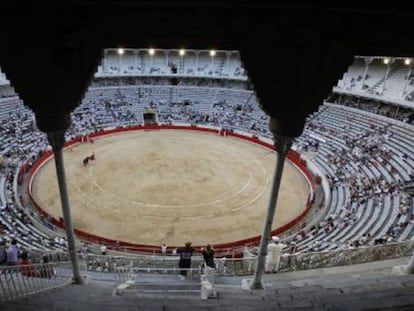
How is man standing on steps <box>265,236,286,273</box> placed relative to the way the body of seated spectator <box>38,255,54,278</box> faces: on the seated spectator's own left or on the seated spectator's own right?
on the seated spectator's own right

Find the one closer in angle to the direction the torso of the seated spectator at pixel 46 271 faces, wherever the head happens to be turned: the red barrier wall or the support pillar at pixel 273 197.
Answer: the red barrier wall

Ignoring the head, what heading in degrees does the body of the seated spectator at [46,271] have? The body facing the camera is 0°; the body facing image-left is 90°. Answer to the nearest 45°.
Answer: approximately 180°

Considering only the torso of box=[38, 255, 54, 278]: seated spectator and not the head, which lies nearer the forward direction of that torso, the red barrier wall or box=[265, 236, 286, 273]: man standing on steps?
the red barrier wall

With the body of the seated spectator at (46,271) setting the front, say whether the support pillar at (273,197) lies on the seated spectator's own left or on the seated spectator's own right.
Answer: on the seated spectator's own right

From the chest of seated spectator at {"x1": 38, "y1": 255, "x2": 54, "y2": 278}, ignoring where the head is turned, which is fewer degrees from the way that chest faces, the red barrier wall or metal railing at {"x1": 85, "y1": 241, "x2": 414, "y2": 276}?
the red barrier wall

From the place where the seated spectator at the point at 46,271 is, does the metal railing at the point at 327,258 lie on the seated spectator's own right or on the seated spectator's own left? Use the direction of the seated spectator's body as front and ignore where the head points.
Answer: on the seated spectator's own right

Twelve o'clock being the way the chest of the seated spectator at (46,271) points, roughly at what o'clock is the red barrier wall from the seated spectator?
The red barrier wall is roughly at 1 o'clock from the seated spectator.
